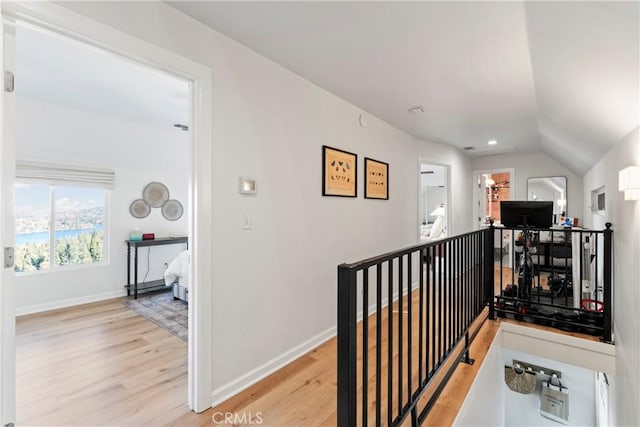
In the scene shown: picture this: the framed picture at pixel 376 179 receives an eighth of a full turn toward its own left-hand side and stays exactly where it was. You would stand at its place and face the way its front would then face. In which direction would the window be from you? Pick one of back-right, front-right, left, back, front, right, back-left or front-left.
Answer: back

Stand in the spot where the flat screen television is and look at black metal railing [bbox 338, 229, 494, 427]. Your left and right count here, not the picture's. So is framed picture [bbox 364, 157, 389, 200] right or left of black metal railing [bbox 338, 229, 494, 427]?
right

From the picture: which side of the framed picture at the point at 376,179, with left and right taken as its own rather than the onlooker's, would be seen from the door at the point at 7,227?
right

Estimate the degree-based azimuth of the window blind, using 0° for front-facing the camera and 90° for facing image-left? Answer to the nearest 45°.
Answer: approximately 315°

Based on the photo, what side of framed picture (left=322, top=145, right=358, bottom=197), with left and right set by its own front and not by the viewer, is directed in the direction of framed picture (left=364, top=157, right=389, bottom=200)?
left

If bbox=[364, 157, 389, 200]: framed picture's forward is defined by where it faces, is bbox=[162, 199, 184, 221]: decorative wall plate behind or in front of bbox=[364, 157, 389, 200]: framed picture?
behind

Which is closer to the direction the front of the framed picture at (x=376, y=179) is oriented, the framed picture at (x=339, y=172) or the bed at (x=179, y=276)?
the framed picture

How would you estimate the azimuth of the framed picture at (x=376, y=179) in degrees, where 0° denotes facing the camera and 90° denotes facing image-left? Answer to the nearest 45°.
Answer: approximately 315°

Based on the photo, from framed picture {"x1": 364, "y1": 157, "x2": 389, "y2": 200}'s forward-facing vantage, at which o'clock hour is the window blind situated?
The window blind is roughly at 4 o'clock from the framed picture.
